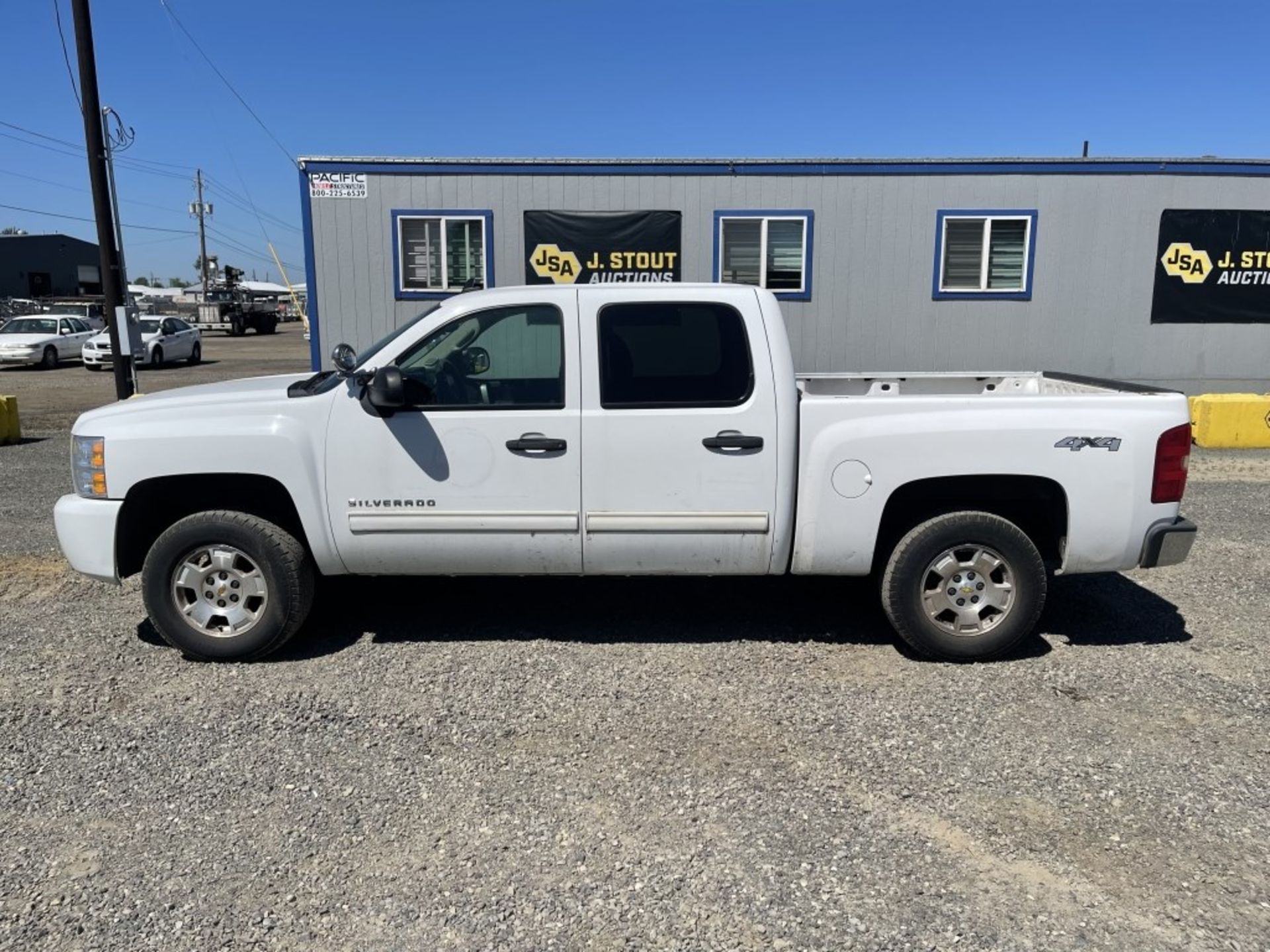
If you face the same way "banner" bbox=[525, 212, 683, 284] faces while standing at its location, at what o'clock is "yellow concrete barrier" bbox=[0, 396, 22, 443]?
The yellow concrete barrier is roughly at 3 o'clock from the banner.

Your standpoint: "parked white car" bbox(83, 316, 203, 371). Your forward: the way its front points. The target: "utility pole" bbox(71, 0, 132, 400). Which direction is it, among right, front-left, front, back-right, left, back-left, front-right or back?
front-left

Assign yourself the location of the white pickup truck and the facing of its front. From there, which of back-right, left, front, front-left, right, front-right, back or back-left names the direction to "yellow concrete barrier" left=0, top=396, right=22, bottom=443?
front-right

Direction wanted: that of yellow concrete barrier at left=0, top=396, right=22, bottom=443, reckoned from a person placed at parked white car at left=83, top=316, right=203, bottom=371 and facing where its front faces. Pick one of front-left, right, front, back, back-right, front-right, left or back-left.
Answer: front-left

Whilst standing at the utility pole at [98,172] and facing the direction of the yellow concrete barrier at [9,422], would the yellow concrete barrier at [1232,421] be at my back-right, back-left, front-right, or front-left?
back-left

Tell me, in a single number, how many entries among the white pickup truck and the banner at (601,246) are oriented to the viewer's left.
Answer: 1

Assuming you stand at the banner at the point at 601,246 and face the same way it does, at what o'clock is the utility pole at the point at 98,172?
The utility pole is roughly at 3 o'clock from the banner.

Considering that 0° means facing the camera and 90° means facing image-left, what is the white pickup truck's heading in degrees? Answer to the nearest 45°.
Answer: approximately 90°

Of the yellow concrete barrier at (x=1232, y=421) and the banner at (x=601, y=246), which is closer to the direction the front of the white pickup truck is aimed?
the banner

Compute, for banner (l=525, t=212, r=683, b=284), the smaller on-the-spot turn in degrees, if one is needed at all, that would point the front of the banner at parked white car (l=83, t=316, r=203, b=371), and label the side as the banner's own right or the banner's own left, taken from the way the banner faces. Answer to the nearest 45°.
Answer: approximately 135° to the banner's own right

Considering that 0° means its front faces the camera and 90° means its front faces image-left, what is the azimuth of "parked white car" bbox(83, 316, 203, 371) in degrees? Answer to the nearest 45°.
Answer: approximately 45°
